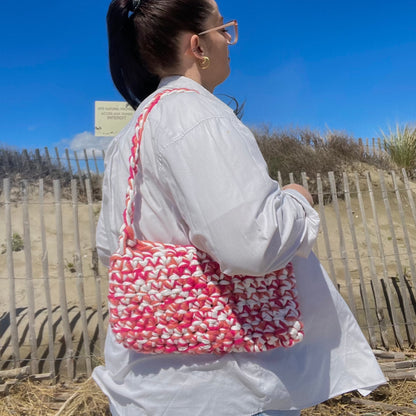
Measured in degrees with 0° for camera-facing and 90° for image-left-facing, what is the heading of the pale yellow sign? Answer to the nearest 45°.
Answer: approximately 0°

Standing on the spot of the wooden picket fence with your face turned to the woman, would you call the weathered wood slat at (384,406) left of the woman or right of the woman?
left

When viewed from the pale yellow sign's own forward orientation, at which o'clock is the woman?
The woman is roughly at 12 o'clock from the pale yellow sign.
